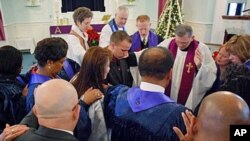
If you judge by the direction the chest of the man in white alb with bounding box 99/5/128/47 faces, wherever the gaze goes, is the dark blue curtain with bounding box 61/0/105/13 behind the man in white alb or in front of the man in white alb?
behind

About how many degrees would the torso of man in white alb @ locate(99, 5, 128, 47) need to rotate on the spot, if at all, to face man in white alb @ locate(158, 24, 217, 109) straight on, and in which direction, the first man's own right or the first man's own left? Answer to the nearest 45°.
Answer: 0° — they already face them

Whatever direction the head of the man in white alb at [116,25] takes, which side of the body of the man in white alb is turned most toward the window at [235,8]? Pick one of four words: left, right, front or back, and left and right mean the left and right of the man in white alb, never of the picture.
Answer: left

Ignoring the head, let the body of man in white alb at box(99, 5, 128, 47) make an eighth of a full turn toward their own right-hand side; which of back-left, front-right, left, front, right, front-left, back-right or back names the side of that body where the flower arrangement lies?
front-right

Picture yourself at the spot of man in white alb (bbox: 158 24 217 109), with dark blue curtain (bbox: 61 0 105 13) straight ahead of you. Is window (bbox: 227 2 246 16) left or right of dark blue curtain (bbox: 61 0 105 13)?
right

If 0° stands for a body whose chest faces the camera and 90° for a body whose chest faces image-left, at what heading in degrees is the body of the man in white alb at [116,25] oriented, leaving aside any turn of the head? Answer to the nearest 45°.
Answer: approximately 315°
